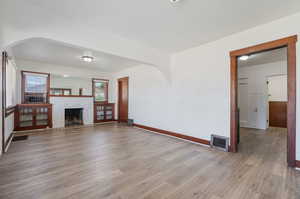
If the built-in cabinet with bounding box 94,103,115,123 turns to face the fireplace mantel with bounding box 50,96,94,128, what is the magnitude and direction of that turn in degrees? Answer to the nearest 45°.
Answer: approximately 45° to its right

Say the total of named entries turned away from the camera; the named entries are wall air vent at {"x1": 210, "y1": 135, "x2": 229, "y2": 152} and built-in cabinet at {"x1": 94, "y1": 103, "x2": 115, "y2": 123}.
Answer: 0

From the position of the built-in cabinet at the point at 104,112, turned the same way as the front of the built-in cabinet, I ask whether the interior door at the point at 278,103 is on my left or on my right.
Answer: on my left

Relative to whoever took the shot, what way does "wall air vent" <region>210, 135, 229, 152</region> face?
facing the viewer and to the left of the viewer

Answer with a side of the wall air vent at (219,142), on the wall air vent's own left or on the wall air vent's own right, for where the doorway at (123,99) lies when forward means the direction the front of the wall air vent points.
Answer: on the wall air vent's own right

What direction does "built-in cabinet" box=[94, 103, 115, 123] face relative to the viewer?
toward the camera

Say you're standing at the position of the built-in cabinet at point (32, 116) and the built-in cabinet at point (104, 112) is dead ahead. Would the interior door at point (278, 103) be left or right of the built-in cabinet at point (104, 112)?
right

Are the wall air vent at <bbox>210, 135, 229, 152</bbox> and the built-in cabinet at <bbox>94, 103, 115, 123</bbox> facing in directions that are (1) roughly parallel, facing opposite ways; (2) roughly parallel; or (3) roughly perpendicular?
roughly perpendicular

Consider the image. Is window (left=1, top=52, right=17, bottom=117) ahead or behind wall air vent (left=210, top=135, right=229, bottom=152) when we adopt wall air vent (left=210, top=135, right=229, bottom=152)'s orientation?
ahead

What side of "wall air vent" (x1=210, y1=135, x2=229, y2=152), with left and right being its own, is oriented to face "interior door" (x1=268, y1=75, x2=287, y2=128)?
back
